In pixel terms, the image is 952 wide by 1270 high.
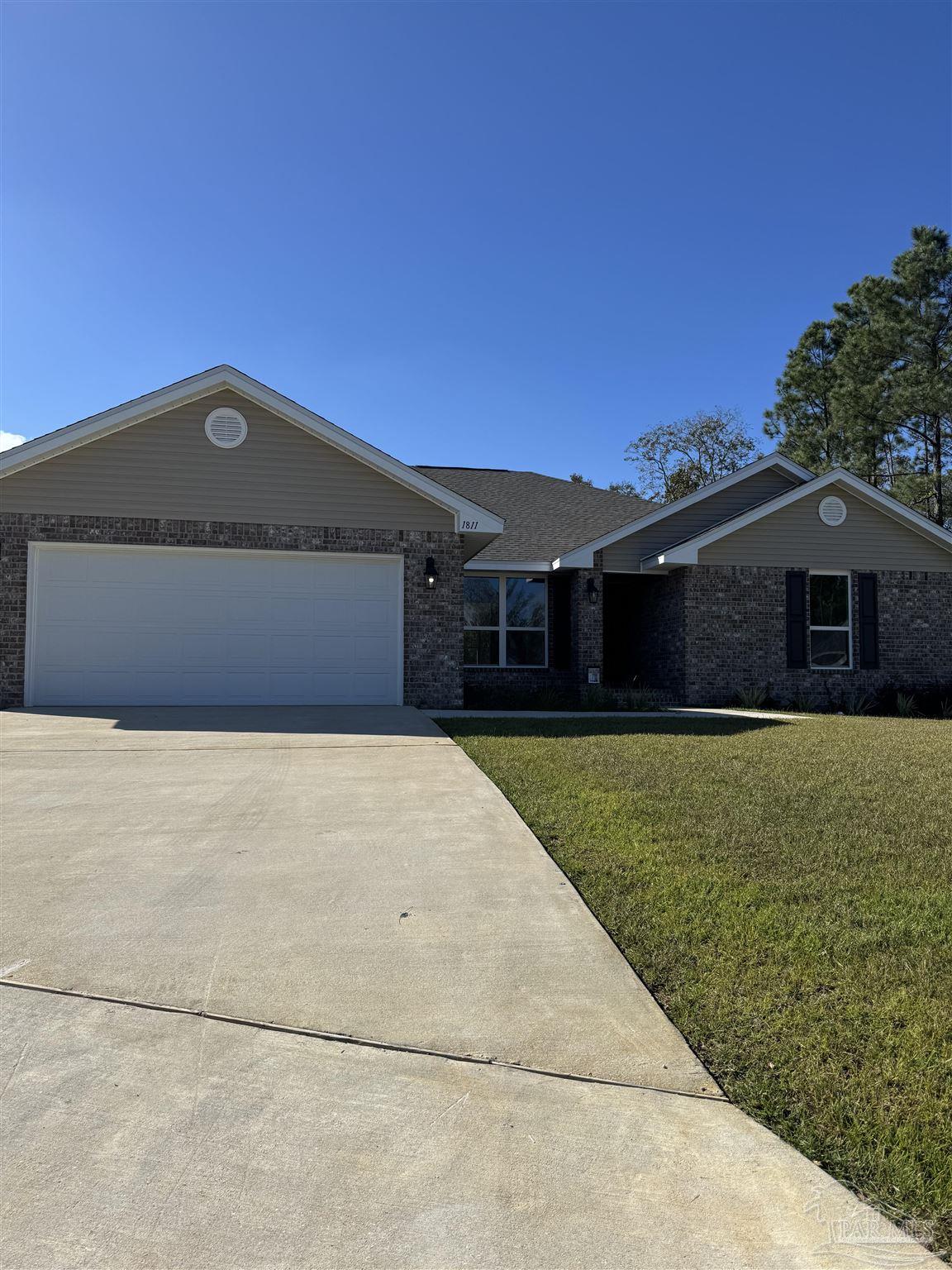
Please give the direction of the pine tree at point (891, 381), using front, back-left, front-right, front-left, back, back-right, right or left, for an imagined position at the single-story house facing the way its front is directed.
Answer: back-left

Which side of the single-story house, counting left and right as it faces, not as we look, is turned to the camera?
front

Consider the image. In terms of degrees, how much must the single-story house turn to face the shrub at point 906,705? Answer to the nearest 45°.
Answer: approximately 90° to its left
